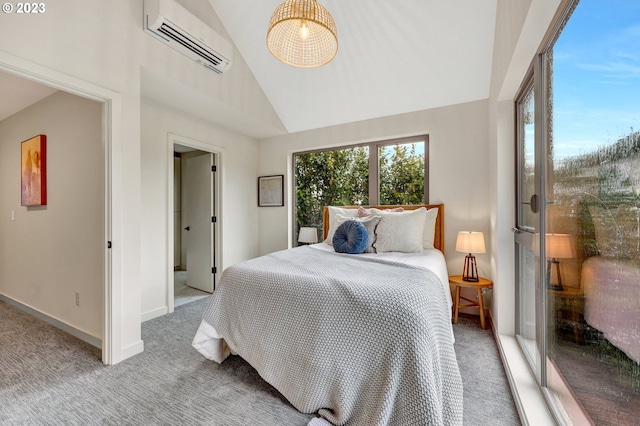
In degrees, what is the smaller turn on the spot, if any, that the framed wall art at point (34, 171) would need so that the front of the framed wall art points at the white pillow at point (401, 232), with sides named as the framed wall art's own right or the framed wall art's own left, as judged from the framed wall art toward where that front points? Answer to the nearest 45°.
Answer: approximately 90° to the framed wall art's own left

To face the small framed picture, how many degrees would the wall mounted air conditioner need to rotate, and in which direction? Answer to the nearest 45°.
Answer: approximately 90° to its left

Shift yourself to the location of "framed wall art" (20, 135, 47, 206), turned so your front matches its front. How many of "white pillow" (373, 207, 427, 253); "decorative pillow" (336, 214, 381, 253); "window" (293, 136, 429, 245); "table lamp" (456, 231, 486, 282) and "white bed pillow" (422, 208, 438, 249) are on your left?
5

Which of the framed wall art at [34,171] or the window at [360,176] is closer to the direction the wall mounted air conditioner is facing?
the window

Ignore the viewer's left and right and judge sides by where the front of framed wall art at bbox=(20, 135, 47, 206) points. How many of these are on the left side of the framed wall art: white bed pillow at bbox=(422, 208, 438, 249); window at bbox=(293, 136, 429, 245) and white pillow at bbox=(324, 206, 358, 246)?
3

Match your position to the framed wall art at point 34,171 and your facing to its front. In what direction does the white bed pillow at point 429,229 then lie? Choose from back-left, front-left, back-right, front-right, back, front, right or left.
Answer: left

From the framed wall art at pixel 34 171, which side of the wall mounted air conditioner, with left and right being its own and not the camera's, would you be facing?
back

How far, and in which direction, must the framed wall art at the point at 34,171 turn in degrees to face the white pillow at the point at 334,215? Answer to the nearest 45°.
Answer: approximately 90° to its left

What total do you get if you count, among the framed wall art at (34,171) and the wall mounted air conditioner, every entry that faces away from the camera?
0

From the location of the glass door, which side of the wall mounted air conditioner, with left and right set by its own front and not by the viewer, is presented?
front

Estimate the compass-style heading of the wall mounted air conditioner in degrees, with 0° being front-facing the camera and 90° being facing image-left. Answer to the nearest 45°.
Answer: approximately 315°

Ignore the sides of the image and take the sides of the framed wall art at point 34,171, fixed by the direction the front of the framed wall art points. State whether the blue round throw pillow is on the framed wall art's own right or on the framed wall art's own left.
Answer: on the framed wall art's own left
